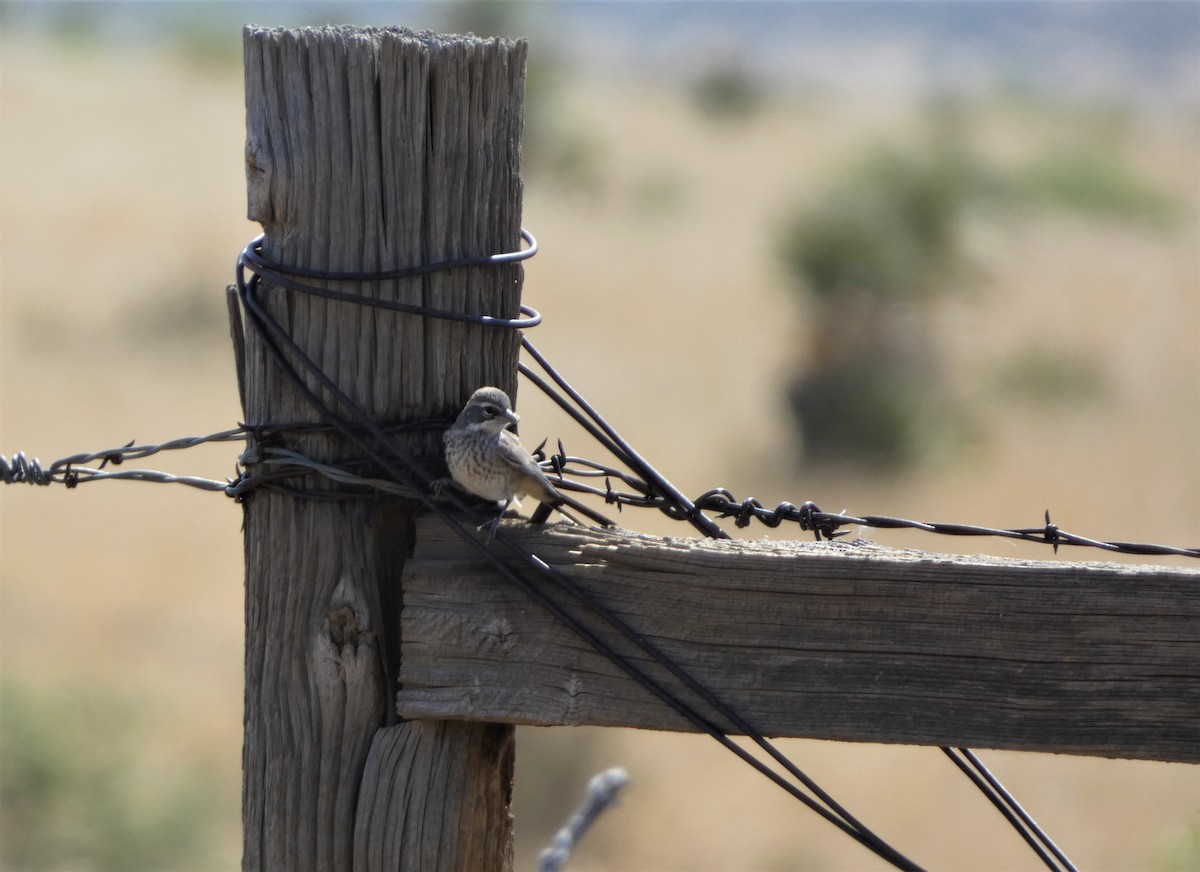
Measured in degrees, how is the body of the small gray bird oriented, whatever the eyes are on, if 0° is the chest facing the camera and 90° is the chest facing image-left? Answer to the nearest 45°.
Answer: approximately 45°
